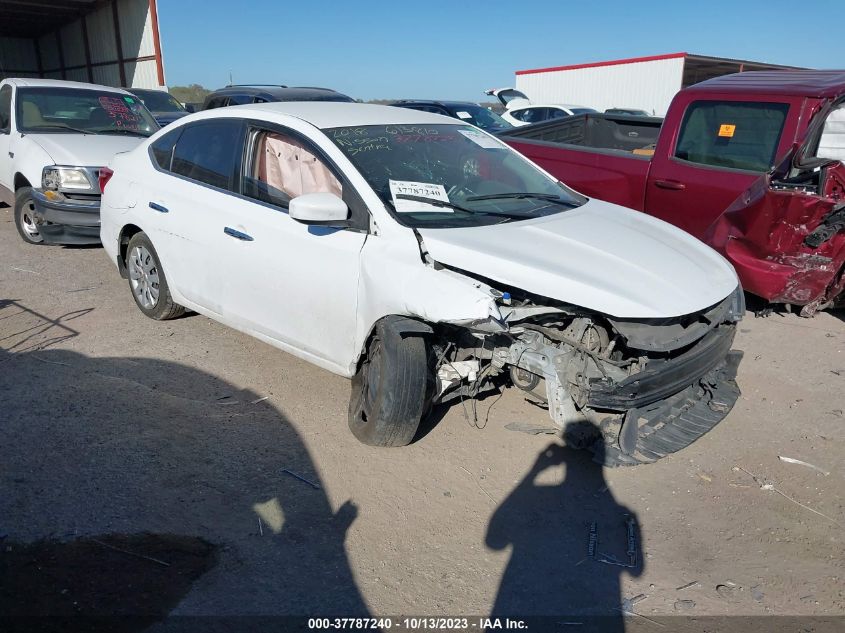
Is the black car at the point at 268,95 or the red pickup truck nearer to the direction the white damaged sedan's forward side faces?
the red pickup truck

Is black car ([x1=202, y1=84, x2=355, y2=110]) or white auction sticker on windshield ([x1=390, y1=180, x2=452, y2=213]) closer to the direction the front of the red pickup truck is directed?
the white auction sticker on windshield

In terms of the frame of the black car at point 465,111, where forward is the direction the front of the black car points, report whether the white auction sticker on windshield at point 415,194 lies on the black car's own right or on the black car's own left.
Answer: on the black car's own right

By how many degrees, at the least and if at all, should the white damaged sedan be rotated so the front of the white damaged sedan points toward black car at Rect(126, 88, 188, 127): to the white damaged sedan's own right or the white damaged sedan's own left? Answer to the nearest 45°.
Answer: approximately 180°

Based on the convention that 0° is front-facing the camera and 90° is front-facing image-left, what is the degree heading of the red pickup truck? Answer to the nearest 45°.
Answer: approximately 315°

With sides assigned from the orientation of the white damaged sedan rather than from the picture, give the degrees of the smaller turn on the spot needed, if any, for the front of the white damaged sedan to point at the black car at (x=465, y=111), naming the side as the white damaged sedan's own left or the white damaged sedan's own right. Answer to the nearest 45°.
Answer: approximately 135° to the white damaged sedan's own left

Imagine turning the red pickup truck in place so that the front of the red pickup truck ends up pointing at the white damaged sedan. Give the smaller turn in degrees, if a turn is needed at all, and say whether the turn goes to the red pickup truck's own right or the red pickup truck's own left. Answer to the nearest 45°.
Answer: approximately 90° to the red pickup truck's own right

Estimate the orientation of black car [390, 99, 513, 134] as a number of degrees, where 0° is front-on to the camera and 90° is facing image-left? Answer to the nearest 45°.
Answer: approximately 315°

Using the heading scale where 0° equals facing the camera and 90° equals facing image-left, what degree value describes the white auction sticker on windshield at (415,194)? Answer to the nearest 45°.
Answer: approximately 315°

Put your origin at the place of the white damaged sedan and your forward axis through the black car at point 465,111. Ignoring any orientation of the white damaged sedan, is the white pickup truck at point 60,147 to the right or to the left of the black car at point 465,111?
left
